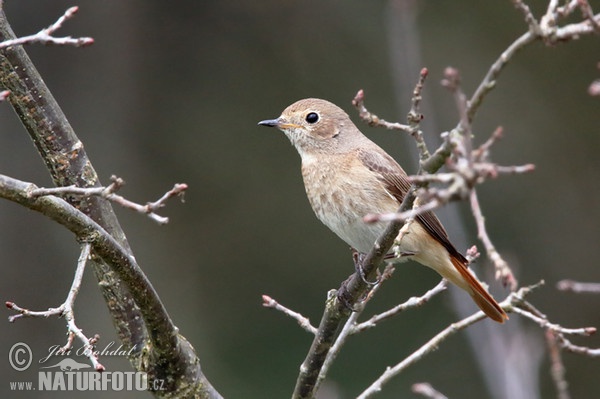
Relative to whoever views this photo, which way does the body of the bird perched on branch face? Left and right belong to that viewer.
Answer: facing to the left of the viewer
